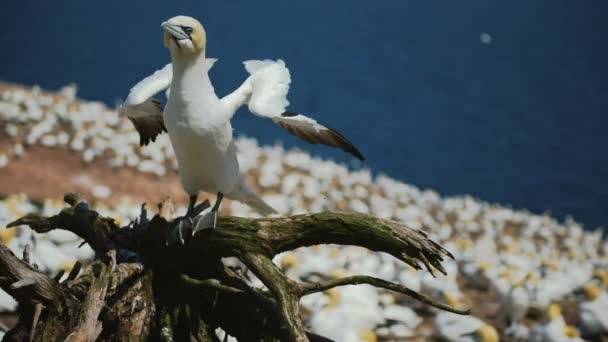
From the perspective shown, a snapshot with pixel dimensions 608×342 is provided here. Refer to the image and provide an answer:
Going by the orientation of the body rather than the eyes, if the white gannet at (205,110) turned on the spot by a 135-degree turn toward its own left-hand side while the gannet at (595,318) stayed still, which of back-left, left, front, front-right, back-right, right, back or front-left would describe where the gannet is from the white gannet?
front-left

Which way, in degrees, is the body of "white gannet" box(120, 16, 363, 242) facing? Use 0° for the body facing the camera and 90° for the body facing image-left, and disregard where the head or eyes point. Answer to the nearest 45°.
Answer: approximately 45°
